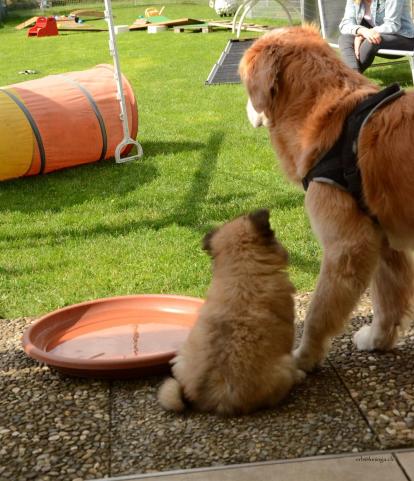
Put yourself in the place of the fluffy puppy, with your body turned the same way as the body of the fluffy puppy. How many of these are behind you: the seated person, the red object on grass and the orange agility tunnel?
0

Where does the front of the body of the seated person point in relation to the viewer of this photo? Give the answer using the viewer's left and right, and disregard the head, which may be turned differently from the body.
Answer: facing the viewer and to the left of the viewer

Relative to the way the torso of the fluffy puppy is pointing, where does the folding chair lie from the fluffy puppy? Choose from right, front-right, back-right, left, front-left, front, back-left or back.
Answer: front

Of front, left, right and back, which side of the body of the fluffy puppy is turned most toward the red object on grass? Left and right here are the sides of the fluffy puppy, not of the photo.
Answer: front

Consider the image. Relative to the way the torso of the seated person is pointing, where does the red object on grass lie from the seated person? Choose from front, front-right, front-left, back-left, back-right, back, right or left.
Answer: right

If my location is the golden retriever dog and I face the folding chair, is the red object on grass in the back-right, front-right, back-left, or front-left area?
front-left

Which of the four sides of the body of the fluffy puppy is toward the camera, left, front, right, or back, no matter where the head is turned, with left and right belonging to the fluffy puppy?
back

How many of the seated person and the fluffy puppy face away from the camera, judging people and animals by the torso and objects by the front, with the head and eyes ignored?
1

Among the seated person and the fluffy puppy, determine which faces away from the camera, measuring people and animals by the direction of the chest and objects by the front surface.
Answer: the fluffy puppy

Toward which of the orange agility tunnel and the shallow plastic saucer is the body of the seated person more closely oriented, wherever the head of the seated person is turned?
the orange agility tunnel

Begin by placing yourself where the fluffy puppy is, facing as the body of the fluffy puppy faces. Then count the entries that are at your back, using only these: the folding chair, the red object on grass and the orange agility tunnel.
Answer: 0

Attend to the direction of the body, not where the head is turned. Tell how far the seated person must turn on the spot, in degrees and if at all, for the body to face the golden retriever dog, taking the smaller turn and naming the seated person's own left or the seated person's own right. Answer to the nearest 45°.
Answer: approximately 45° to the seated person's own left

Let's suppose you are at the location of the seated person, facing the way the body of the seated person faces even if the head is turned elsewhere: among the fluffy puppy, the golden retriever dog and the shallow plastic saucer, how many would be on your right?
0
